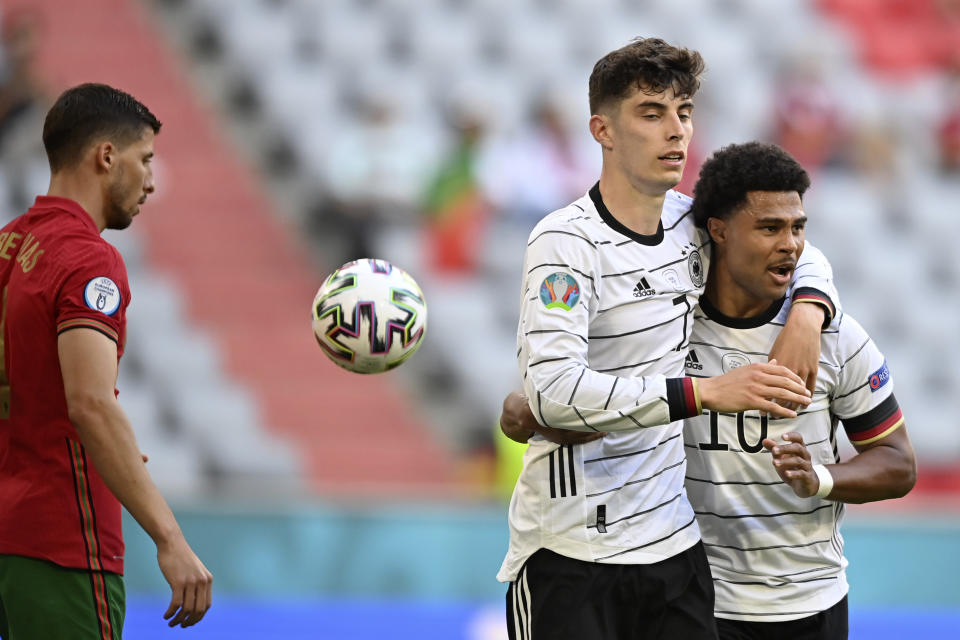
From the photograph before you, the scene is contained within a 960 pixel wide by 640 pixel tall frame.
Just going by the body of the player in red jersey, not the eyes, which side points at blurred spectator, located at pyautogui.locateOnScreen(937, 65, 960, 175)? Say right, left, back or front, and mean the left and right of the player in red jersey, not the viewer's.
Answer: front

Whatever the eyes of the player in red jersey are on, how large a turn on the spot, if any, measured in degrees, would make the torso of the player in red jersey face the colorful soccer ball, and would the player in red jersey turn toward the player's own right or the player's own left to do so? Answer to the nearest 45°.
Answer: approximately 45° to the player's own right

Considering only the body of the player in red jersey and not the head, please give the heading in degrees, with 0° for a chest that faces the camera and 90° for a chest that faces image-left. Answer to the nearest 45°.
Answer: approximately 225°

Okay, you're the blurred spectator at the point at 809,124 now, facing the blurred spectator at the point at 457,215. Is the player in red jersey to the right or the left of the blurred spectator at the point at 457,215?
left

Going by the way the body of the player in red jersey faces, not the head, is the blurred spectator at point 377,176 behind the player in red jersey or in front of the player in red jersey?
in front

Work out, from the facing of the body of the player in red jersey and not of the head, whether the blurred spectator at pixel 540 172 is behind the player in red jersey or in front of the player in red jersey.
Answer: in front

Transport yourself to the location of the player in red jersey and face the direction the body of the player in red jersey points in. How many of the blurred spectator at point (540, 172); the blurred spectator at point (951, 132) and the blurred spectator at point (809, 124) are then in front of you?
3

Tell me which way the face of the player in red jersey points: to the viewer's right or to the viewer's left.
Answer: to the viewer's right

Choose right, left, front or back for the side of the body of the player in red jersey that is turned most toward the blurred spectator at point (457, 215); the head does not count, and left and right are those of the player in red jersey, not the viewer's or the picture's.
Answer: front

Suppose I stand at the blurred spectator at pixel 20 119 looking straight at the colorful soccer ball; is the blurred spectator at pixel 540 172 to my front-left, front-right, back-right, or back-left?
front-left
